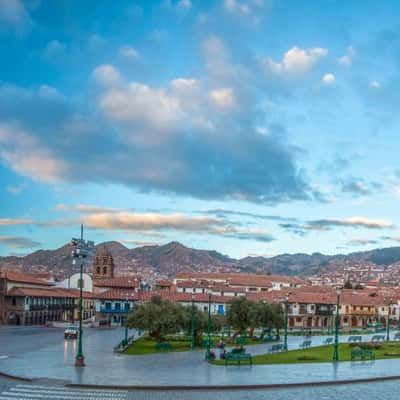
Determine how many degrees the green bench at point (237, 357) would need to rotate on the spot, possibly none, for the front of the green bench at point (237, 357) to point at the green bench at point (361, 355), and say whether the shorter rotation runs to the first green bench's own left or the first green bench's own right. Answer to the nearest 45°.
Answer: approximately 135° to the first green bench's own left

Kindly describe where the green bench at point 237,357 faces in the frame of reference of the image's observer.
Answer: facing the viewer
